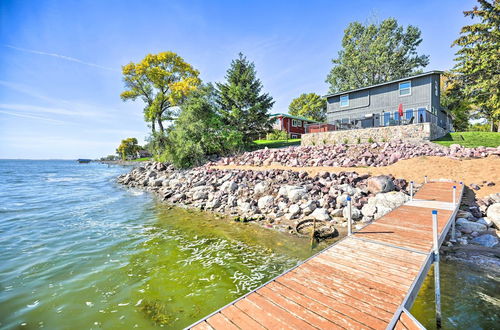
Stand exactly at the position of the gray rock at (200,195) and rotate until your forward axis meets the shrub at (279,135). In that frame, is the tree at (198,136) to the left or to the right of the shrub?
left

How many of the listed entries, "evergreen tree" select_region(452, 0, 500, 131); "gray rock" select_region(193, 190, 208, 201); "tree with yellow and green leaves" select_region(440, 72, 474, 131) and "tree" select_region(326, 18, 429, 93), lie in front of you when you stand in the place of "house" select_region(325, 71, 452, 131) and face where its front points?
1

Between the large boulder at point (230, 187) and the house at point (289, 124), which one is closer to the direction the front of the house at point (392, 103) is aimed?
the large boulder

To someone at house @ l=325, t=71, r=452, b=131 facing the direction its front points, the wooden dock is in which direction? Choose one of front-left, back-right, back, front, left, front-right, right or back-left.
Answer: front-left

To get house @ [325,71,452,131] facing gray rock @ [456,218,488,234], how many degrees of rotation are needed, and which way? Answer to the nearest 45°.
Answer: approximately 45° to its left

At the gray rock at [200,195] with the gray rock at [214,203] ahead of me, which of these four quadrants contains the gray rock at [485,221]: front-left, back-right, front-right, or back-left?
front-left

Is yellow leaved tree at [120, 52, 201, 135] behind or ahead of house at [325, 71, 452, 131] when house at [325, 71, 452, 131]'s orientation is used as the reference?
ahead

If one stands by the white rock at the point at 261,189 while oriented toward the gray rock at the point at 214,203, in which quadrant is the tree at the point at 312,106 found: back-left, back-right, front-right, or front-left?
back-right

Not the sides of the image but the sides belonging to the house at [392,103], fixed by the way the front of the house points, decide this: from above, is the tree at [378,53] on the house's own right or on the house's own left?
on the house's own right

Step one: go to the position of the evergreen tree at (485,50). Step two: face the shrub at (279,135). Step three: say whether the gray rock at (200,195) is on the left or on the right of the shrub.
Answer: left

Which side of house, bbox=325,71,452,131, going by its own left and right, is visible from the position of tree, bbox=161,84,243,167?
front

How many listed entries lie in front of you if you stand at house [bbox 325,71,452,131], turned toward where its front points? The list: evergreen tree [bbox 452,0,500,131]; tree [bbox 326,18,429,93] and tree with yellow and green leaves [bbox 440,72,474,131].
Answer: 0

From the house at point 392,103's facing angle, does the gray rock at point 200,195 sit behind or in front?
in front

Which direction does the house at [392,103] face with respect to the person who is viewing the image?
facing the viewer and to the left of the viewer

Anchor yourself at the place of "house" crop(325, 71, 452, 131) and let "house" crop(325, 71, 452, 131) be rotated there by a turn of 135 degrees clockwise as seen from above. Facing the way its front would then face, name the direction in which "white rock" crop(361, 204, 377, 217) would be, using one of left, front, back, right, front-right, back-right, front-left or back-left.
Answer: back

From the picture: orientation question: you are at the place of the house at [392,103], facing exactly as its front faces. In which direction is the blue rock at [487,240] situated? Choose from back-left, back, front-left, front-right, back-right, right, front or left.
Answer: front-left

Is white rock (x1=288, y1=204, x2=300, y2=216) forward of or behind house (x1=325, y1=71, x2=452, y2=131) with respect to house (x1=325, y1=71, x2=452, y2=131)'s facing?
forward
